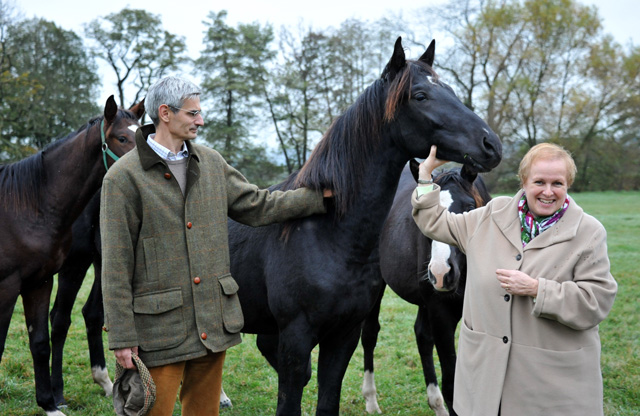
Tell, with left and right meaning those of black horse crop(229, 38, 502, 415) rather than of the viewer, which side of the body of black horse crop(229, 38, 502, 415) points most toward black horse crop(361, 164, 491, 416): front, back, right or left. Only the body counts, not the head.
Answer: left

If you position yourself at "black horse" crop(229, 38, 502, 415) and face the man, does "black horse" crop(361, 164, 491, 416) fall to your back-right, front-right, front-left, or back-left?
back-right

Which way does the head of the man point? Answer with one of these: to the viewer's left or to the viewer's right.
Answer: to the viewer's right

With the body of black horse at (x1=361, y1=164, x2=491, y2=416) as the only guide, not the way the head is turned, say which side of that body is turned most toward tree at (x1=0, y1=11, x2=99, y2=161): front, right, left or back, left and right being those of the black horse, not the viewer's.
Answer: back

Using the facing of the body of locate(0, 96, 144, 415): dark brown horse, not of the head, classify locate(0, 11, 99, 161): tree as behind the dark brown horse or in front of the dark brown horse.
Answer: behind

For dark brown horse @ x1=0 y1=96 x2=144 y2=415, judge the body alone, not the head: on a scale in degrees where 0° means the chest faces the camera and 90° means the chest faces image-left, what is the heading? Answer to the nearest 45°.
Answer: approximately 315°

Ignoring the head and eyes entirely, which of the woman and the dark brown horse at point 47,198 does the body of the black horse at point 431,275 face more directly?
the woman

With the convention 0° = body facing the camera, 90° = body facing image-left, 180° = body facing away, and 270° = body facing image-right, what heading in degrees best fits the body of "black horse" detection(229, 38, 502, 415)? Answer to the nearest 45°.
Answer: approximately 315°

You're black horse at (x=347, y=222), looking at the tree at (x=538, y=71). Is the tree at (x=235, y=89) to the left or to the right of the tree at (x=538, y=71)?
left

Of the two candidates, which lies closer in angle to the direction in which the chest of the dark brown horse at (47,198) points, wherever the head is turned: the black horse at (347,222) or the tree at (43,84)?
the black horse

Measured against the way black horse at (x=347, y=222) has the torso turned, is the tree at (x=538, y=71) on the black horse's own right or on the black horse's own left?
on the black horse's own left

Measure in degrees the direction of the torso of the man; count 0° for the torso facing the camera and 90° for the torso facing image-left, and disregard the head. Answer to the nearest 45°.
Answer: approximately 315°

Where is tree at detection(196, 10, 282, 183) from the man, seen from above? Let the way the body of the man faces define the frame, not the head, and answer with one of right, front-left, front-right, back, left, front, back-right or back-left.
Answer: back-left

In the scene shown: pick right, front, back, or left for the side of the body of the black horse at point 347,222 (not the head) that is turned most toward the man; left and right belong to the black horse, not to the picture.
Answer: right
